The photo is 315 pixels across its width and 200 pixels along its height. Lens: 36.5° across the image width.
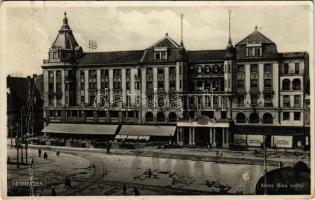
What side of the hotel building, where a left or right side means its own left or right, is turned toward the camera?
front
